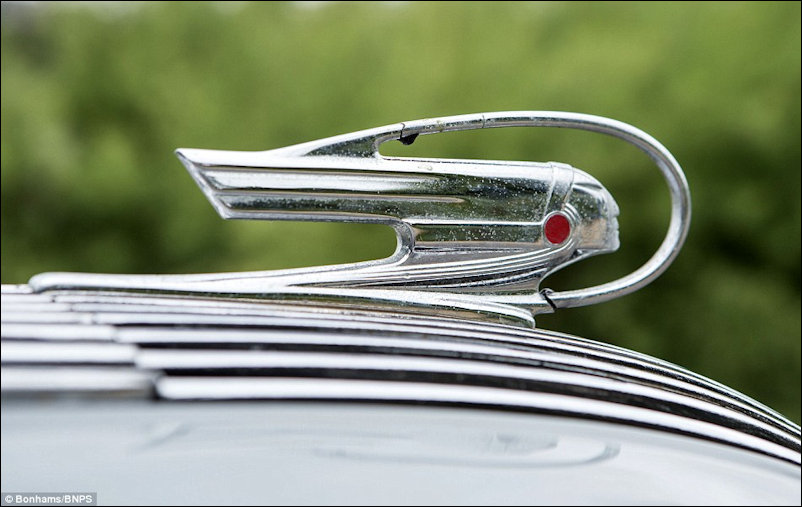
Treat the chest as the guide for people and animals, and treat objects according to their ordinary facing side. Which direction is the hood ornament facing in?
to the viewer's right
